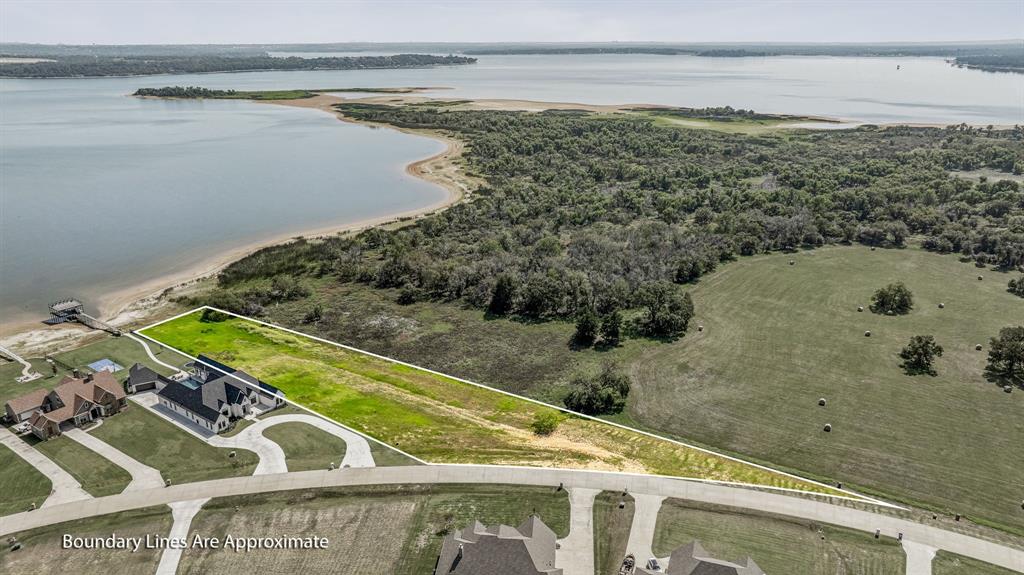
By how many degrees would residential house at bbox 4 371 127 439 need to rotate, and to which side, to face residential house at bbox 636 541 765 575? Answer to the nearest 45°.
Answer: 0° — it already faces it

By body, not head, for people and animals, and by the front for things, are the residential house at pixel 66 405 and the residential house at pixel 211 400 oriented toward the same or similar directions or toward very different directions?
same or similar directions

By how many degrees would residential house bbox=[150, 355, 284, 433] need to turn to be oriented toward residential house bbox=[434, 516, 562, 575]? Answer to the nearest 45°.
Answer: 0° — it already faces it

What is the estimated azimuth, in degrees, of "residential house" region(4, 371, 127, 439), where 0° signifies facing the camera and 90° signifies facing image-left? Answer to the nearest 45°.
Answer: approximately 315°

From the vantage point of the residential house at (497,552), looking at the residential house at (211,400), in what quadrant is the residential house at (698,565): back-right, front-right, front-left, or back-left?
back-right

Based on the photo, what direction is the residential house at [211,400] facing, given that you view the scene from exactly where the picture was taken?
facing the viewer and to the right of the viewer

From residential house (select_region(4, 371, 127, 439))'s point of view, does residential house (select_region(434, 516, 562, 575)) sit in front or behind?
in front

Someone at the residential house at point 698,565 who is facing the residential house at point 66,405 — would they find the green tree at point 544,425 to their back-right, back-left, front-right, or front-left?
front-right

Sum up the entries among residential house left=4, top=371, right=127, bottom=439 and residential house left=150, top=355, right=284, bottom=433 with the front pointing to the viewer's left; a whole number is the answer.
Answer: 0

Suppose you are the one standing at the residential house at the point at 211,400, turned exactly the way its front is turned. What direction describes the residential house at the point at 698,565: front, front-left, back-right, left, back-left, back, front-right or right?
front

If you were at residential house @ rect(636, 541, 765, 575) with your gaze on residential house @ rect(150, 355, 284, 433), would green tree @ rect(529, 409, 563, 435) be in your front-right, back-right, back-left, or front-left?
front-right

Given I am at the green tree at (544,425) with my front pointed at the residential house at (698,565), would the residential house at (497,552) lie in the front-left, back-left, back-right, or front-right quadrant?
front-right
